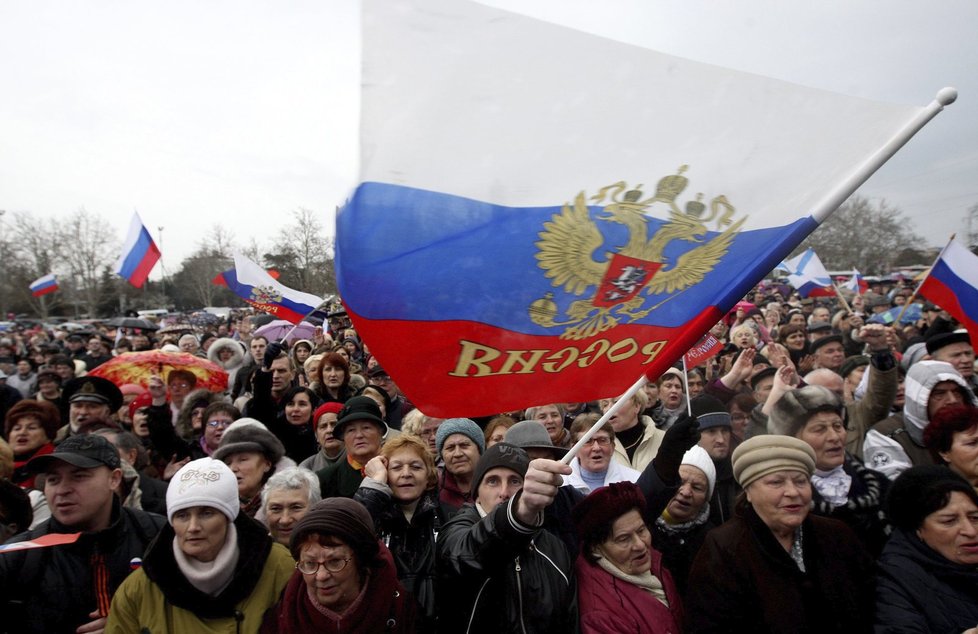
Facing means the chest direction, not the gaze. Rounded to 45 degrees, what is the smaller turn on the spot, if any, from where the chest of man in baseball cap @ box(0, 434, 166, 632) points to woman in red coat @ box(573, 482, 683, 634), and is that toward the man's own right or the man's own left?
approximately 90° to the man's own left

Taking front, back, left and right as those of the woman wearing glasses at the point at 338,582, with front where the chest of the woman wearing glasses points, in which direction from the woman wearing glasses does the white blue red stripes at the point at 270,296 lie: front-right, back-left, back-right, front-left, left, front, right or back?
back-right

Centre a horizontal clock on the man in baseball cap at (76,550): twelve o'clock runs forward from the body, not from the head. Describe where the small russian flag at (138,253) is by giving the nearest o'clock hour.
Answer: The small russian flag is roughly at 5 o'clock from the man in baseball cap.

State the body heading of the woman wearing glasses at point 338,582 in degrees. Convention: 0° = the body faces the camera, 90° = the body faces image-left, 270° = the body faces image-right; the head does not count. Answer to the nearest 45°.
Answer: approximately 45°

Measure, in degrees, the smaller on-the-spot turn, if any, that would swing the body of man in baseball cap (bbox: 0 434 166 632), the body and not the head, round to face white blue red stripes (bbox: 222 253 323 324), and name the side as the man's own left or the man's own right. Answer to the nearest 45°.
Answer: approximately 180°

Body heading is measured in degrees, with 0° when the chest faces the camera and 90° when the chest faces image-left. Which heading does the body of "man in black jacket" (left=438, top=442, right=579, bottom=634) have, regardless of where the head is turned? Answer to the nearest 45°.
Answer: approximately 0°
